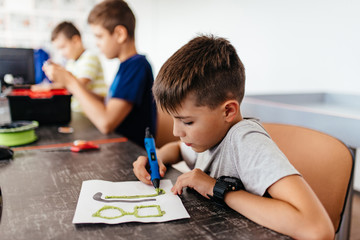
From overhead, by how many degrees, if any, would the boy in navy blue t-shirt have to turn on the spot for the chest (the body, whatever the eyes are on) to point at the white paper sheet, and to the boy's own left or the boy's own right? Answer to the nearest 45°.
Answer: approximately 90° to the boy's own left

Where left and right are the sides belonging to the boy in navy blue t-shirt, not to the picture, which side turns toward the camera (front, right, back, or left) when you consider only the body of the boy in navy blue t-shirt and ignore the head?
left

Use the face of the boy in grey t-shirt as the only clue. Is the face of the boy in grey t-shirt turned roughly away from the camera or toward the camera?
toward the camera

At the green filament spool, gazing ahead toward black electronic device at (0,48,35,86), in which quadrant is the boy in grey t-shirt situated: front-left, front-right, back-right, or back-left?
back-right

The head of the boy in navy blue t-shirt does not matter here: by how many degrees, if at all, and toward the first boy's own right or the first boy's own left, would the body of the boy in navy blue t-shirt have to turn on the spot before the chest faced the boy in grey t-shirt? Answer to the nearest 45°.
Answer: approximately 90° to the first boy's own left
